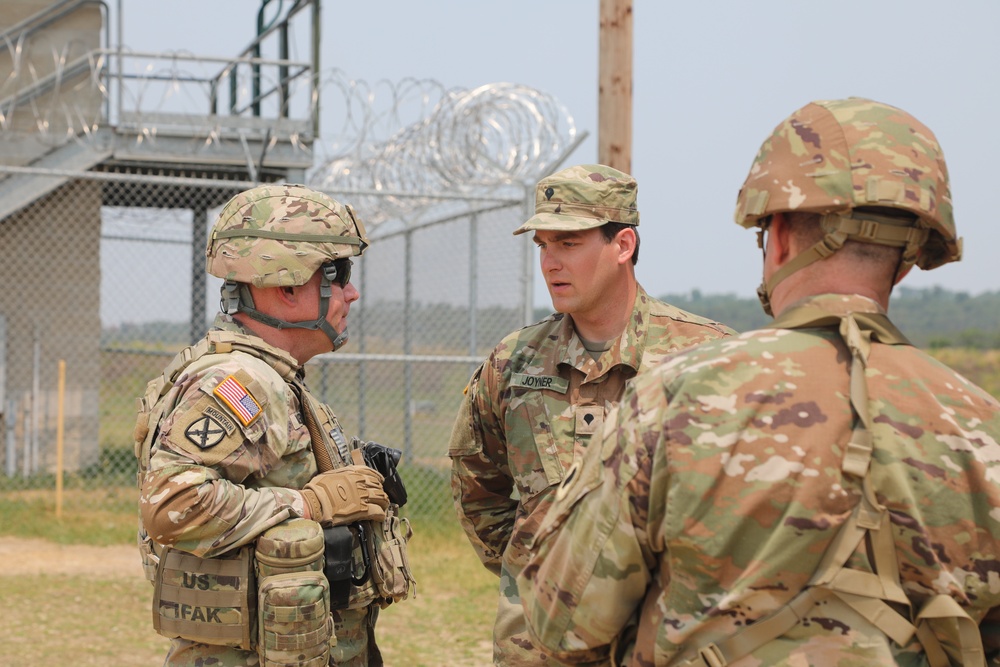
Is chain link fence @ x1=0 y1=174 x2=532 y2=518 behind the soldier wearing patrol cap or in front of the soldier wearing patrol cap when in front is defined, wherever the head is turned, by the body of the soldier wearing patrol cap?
behind

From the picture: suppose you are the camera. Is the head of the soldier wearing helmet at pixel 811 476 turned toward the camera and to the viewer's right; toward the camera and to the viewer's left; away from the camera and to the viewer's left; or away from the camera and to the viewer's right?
away from the camera and to the viewer's left

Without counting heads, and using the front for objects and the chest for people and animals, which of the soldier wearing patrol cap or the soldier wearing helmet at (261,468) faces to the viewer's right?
the soldier wearing helmet

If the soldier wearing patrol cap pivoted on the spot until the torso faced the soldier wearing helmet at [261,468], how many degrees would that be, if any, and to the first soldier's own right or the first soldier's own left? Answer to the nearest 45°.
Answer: approximately 45° to the first soldier's own right

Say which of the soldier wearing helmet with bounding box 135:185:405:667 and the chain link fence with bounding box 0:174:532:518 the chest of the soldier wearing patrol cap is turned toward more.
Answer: the soldier wearing helmet

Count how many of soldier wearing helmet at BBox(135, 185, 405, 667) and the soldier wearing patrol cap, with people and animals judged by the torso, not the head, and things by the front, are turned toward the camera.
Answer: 1

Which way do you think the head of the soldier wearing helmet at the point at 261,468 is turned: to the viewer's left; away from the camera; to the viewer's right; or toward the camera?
to the viewer's right

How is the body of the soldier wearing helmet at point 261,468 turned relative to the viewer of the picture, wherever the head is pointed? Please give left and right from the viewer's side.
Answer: facing to the right of the viewer

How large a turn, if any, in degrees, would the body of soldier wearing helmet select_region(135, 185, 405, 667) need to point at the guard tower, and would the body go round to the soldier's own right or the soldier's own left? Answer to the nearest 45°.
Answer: approximately 90° to the soldier's own left

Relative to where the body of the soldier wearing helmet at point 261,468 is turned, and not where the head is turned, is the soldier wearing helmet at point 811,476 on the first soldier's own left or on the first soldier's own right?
on the first soldier's own right

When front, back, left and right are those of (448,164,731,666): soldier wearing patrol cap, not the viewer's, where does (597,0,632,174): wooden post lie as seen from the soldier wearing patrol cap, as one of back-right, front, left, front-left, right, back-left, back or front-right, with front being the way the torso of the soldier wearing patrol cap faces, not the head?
back
